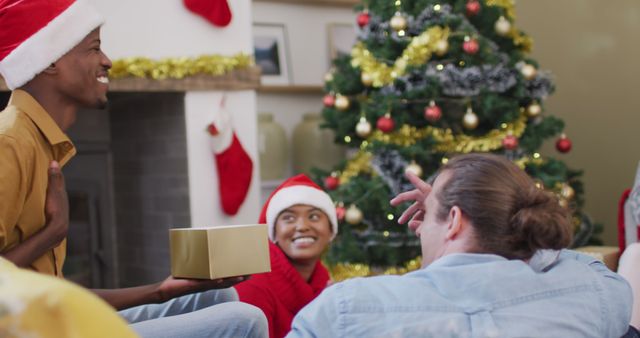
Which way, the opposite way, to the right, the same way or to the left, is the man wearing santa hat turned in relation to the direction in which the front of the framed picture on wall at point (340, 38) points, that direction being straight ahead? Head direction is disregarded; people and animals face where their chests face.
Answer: to the left

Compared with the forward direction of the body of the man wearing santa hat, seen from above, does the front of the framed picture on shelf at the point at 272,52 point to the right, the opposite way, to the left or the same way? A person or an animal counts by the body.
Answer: to the right

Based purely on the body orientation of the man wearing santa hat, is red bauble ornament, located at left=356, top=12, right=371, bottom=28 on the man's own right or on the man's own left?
on the man's own left

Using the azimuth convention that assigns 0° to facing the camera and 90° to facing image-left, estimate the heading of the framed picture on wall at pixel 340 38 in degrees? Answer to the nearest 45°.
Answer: approximately 0°

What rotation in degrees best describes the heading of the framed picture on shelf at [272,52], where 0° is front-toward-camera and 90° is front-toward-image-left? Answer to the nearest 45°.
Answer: approximately 0°

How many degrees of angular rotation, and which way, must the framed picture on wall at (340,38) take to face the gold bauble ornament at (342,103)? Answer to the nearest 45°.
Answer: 0° — it already faces it

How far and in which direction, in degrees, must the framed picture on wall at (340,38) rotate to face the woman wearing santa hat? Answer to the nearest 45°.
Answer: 0° — it already faces them

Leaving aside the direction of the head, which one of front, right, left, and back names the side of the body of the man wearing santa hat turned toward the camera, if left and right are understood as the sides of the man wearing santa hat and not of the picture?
right

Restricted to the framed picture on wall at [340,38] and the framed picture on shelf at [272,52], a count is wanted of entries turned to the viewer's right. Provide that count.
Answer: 0

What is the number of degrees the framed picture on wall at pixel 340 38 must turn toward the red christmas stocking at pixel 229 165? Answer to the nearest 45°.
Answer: approximately 45° to its right

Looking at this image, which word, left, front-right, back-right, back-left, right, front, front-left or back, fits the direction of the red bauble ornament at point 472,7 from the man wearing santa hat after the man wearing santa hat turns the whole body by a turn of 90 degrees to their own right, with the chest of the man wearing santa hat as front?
back-left

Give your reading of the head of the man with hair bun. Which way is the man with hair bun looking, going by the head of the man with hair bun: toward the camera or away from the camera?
away from the camera
